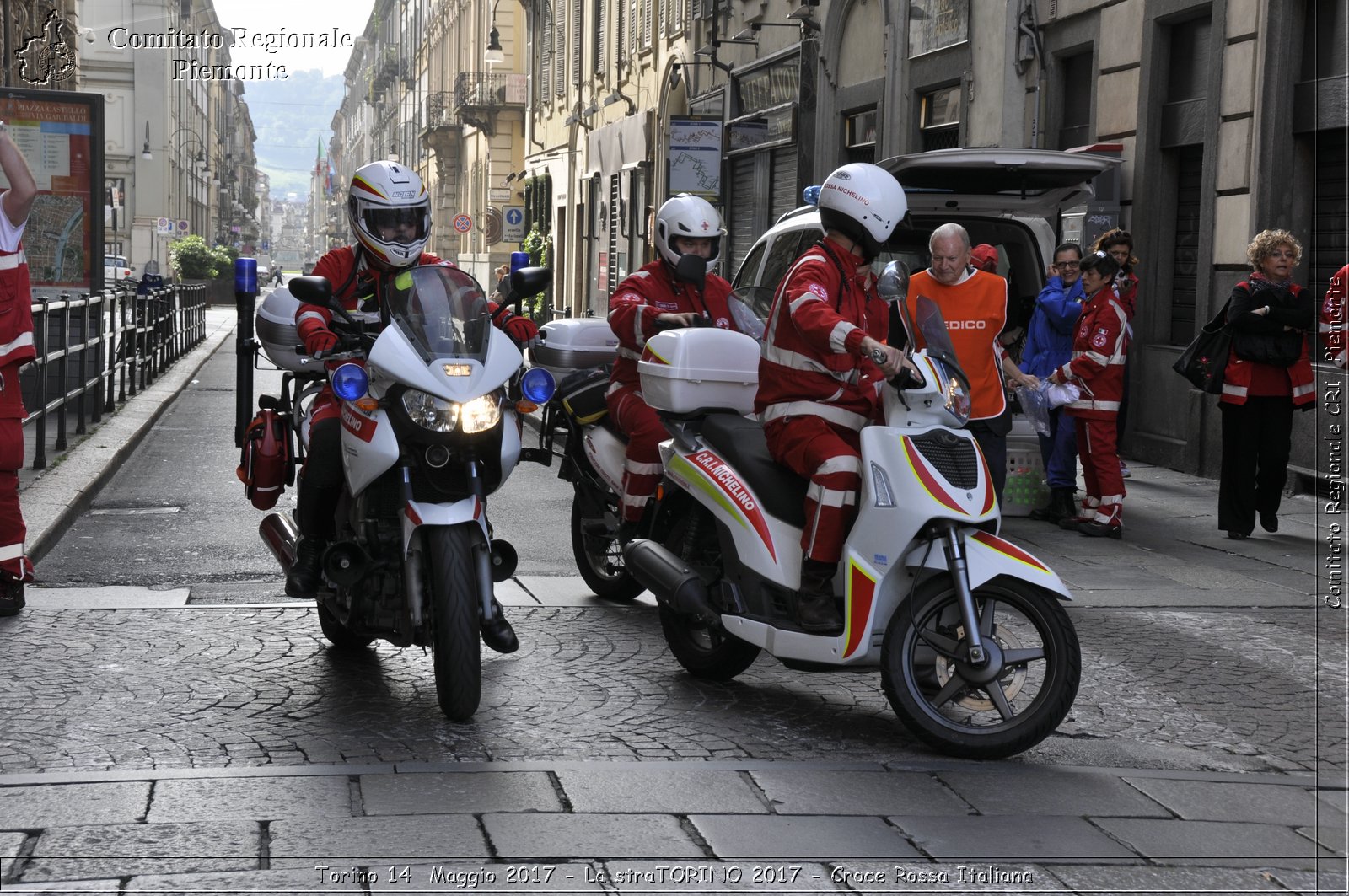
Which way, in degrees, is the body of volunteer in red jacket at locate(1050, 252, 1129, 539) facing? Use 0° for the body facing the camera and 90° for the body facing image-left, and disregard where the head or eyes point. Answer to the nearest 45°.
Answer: approximately 90°

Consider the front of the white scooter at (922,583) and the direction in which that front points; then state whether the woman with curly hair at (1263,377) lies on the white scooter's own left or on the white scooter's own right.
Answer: on the white scooter's own left

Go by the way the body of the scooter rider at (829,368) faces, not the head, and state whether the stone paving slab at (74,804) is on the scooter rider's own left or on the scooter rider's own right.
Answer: on the scooter rider's own right

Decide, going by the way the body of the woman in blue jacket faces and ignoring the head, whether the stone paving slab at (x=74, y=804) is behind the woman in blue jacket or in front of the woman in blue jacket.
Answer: in front

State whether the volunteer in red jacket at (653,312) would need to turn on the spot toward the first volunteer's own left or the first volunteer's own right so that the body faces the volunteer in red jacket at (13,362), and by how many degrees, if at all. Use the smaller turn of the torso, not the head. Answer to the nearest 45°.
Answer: approximately 135° to the first volunteer's own right

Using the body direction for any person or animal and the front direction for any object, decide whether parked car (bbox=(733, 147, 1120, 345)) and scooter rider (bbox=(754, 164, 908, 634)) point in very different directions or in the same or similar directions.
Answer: very different directions

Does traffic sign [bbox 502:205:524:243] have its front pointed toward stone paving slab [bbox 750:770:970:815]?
yes

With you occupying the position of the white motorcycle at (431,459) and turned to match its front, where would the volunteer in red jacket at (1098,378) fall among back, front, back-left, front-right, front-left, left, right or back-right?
back-left

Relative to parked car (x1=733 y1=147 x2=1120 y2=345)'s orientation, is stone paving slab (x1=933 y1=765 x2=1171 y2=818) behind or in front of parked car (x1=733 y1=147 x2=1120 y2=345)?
behind

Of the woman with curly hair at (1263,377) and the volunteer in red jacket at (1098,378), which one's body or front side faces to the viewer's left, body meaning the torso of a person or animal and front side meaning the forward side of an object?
the volunteer in red jacket

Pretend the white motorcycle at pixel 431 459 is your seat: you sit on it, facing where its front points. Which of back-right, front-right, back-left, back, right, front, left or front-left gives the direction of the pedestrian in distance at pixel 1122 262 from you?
back-left
